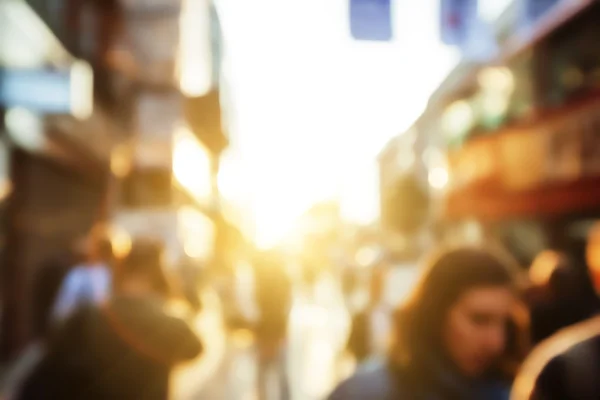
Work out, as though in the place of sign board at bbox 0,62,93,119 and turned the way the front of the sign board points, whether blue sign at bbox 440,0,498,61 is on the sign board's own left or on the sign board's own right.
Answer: on the sign board's own left

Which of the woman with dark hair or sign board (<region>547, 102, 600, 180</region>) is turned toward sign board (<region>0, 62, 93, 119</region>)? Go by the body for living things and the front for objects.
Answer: sign board (<region>547, 102, 600, 180</region>)

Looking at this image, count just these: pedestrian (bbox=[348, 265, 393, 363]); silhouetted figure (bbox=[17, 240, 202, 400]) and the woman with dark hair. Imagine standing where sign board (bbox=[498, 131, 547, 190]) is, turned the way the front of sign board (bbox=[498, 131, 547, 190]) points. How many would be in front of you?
3

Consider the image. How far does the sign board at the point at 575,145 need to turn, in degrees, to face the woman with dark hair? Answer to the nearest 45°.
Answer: approximately 45° to its left

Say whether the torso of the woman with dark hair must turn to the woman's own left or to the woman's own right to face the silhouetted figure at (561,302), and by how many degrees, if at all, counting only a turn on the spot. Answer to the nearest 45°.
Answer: approximately 135° to the woman's own left

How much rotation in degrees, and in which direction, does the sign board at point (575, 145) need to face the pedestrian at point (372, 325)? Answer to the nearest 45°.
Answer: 0° — it already faces them
